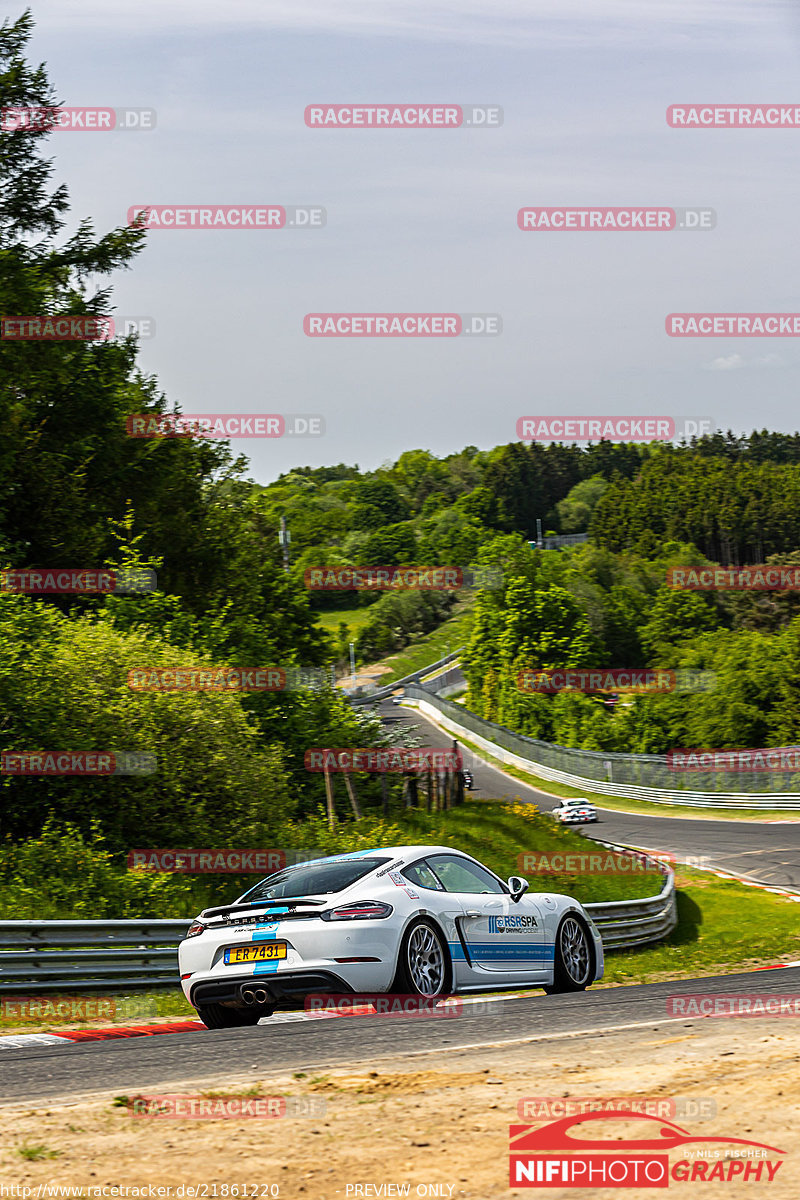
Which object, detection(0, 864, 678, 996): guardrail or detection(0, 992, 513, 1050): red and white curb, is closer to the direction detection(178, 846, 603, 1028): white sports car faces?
the guardrail

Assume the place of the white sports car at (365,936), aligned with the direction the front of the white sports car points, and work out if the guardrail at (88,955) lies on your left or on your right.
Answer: on your left

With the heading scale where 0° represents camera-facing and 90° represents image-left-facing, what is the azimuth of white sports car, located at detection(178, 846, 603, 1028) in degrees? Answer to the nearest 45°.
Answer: approximately 225°

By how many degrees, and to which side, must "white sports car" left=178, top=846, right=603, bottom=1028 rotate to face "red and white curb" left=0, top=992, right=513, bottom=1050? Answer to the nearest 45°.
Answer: approximately 135° to its left

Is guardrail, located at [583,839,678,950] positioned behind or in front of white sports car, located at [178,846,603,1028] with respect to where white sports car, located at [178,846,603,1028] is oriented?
in front

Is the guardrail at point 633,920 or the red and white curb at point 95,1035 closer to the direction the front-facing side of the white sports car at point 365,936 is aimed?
the guardrail
